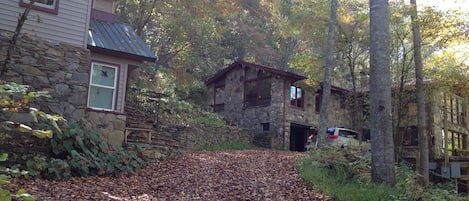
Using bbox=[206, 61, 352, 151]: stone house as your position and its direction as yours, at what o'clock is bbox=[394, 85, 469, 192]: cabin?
The cabin is roughly at 11 o'clock from the stone house.

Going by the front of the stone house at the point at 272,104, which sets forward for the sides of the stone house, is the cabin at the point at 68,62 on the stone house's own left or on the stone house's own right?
on the stone house's own right

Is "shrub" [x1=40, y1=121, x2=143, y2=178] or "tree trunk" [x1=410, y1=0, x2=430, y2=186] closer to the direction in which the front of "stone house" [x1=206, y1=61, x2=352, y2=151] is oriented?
the tree trunk

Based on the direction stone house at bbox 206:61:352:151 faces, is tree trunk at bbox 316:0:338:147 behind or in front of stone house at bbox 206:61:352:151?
in front

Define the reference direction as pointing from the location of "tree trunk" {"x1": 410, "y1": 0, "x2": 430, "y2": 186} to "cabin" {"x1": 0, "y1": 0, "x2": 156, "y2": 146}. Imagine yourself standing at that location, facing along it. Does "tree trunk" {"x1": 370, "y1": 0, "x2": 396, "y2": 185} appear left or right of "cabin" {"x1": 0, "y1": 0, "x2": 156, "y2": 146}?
left

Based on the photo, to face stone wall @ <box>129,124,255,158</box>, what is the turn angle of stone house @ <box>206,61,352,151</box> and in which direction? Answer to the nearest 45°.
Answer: approximately 90° to its right

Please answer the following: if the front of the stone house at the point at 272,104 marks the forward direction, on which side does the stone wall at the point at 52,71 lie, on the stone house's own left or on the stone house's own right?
on the stone house's own right

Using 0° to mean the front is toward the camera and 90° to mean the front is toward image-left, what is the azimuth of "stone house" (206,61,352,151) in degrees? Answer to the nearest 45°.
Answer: approximately 315°
